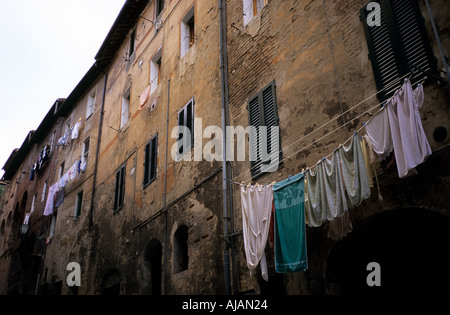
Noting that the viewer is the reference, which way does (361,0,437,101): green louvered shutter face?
facing the viewer and to the left of the viewer

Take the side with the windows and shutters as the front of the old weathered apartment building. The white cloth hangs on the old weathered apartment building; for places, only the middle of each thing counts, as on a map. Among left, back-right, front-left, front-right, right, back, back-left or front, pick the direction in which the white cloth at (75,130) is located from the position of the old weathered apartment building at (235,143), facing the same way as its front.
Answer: right

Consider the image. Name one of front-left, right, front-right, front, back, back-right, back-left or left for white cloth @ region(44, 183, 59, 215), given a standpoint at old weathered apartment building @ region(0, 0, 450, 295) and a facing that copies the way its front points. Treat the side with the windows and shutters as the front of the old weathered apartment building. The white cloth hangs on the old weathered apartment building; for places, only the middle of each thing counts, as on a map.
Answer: right

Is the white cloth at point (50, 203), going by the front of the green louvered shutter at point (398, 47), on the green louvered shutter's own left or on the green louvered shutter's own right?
on the green louvered shutter's own right

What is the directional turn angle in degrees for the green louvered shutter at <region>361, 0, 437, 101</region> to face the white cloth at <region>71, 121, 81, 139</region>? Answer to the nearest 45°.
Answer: approximately 90° to its right

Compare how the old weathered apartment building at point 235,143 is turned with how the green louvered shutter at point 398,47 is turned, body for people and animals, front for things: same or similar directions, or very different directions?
same or similar directions

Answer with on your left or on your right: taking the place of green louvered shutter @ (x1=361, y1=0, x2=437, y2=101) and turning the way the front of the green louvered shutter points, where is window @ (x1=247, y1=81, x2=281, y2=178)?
on your right
